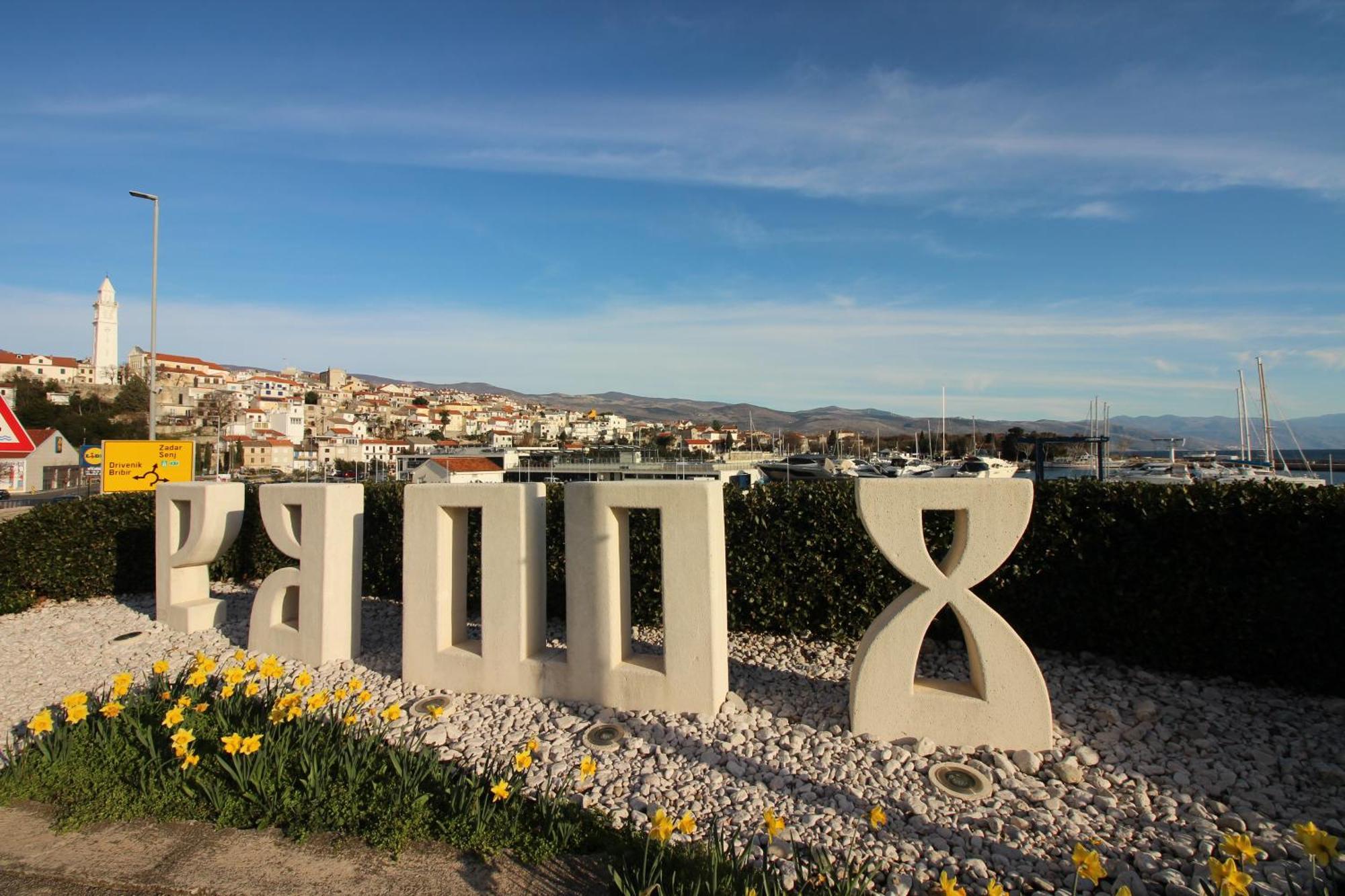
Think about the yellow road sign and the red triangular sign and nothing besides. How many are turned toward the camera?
2

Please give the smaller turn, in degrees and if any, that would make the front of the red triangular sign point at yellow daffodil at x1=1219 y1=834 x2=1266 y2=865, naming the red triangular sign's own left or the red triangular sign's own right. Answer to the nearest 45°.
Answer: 0° — it already faces it

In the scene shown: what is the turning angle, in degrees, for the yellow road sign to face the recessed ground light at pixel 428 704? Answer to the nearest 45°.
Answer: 0° — it already faces it

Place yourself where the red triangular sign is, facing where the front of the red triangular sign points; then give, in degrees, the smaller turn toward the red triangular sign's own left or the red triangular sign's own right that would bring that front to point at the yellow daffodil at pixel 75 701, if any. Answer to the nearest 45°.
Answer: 0° — it already faces it

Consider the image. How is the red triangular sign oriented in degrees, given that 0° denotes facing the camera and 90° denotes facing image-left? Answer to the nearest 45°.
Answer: approximately 0°
